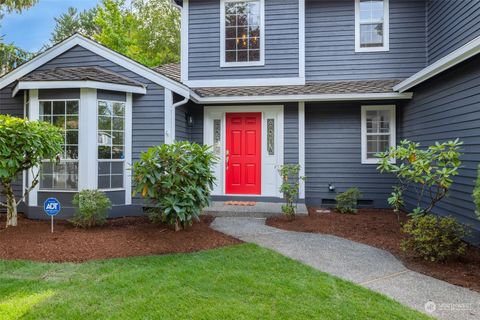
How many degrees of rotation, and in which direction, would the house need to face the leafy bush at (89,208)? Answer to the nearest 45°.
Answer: approximately 45° to its right

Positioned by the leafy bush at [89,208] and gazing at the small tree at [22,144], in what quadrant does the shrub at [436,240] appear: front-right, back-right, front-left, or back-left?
back-left

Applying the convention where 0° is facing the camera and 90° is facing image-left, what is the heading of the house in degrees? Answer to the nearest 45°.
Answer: approximately 0°

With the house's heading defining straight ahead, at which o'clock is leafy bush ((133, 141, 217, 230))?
The leafy bush is roughly at 1 o'clock from the house.

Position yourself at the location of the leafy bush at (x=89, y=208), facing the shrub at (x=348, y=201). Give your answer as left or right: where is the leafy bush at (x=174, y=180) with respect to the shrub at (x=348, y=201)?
right
